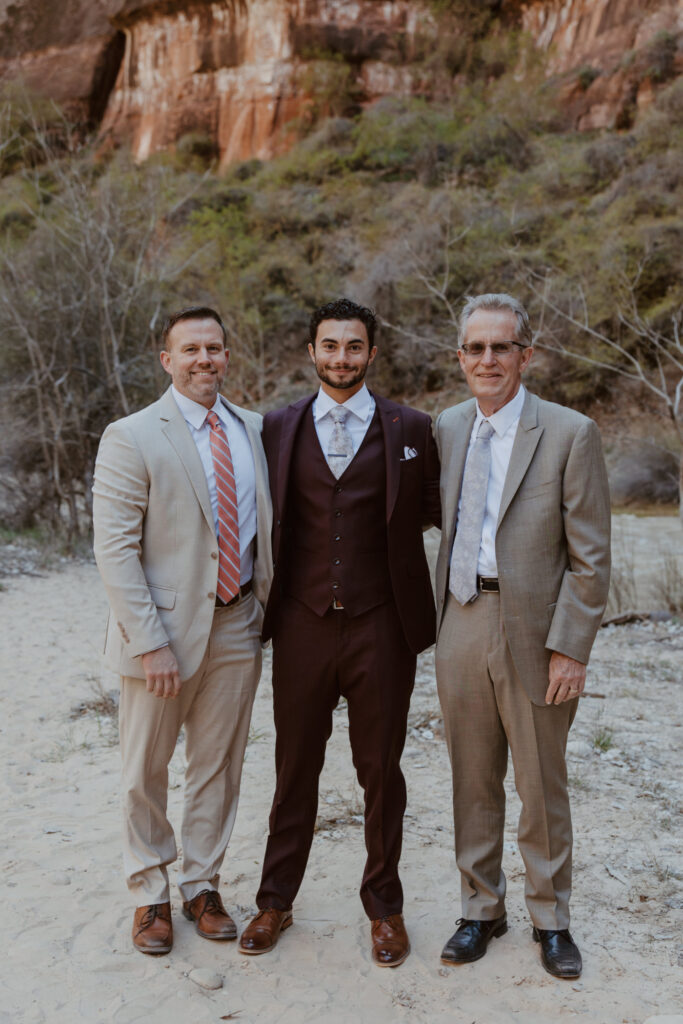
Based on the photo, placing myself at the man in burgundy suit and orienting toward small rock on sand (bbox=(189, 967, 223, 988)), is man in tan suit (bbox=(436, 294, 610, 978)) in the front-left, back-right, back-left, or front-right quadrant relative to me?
back-left

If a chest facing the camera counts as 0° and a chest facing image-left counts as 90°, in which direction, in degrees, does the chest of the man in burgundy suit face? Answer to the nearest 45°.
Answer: approximately 0°

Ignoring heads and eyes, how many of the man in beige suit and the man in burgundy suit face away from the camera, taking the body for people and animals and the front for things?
0
